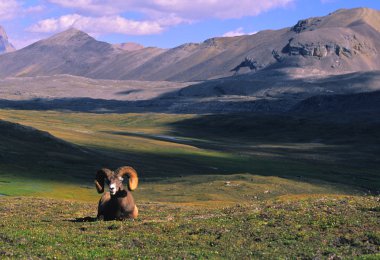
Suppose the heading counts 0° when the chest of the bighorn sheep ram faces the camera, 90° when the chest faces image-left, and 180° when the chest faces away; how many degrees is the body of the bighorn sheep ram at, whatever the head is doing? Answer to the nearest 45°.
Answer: approximately 0°
